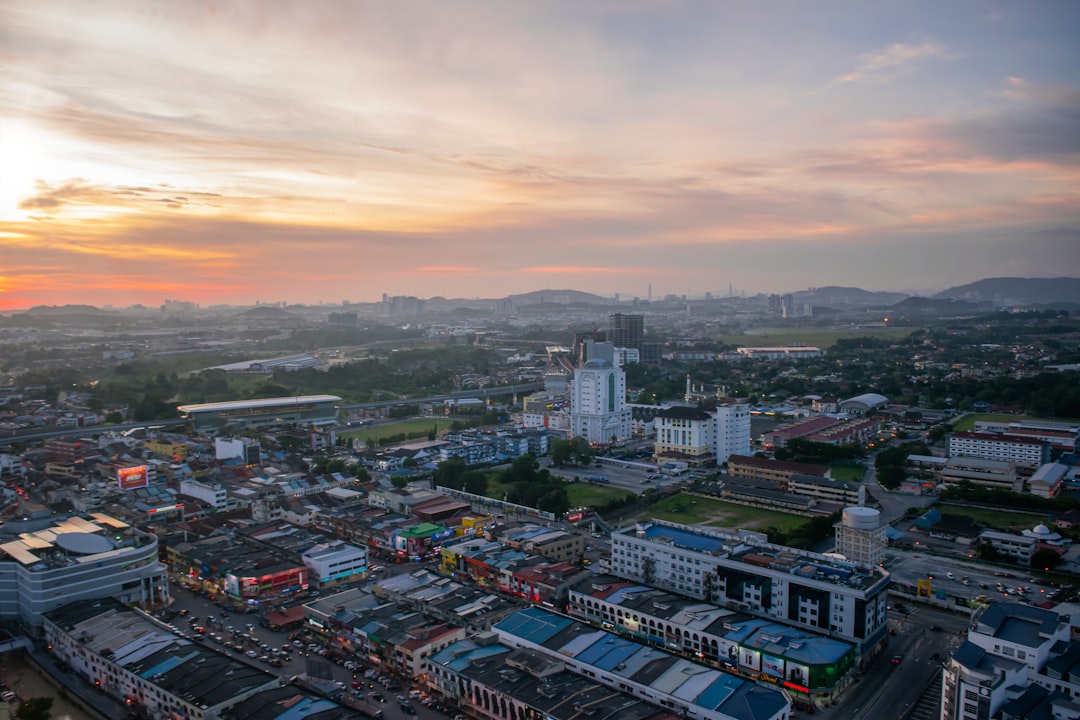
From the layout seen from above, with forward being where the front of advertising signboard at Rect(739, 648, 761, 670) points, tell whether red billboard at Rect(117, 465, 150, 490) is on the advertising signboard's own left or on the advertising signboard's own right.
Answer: on the advertising signboard's own right

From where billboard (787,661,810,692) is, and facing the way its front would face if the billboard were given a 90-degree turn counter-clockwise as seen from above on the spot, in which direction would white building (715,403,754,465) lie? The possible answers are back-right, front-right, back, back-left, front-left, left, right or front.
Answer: back-left

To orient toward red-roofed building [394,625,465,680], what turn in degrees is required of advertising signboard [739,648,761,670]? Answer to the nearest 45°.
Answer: approximately 45° to its right

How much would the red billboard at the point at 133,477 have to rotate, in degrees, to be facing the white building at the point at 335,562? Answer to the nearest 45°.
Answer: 0° — it already faces it

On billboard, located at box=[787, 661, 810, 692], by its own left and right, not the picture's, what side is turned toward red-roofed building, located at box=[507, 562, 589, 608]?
right

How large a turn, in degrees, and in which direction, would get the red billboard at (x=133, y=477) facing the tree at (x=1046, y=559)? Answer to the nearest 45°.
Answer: approximately 45° to its left

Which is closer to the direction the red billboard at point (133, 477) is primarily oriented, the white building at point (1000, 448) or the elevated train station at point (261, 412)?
the white building

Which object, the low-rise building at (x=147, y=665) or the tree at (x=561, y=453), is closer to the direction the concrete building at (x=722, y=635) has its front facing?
the low-rise building

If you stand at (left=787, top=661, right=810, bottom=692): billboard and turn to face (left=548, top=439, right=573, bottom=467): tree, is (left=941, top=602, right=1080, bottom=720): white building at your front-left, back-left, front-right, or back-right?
back-right
